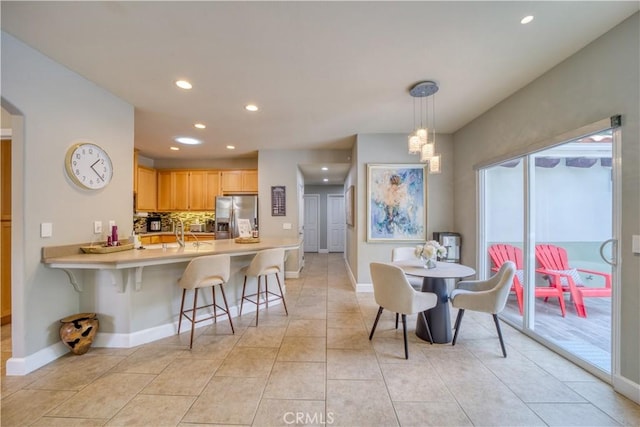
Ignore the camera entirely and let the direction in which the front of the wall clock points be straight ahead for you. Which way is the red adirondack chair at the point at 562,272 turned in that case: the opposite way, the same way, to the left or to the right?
to the right

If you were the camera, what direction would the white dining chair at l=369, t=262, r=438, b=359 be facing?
facing away from the viewer and to the right of the viewer

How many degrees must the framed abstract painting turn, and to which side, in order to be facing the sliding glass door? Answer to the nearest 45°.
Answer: approximately 45° to its left

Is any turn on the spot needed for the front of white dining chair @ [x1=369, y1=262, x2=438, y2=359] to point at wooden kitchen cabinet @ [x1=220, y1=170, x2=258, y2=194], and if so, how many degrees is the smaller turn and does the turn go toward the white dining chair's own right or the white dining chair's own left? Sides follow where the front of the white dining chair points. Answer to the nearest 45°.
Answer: approximately 90° to the white dining chair's own left

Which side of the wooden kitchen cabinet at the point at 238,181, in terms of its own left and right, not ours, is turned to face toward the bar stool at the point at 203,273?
front

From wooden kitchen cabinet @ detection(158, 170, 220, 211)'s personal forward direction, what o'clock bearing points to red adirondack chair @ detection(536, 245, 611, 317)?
The red adirondack chair is roughly at 11 o'clock from the wooden kitchen cabinet.

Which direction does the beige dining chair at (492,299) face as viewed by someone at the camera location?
facing away from the viewer and to the left of the viewer
